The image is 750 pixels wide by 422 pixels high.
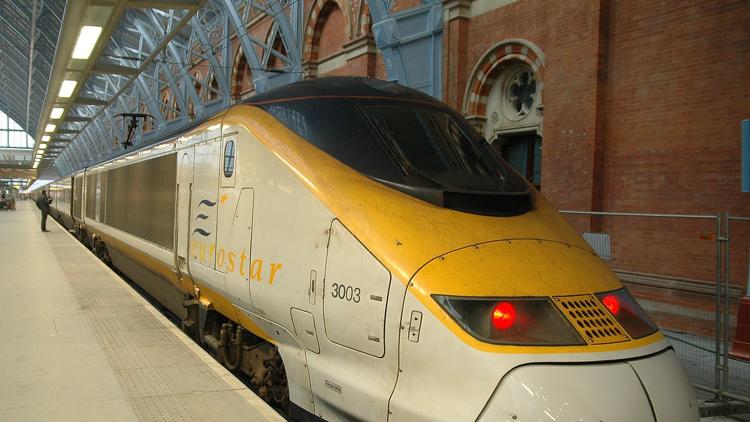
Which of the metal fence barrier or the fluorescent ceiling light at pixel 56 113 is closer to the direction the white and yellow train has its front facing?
the metal fence barrier

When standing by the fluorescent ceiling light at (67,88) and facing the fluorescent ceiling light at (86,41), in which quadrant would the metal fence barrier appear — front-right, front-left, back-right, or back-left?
front-left

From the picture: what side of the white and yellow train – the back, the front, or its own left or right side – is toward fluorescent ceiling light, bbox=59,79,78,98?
back

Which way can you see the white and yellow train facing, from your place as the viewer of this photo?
facing the viewer and to the right of the viewer

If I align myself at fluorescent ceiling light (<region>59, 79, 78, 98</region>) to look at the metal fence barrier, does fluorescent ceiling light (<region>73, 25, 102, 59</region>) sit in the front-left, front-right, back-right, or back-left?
front-right

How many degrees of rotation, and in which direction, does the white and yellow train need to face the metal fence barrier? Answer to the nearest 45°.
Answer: approximately 90° to its left

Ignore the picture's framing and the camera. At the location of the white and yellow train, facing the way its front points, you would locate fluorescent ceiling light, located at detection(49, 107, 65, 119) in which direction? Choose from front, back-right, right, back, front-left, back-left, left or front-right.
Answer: back
